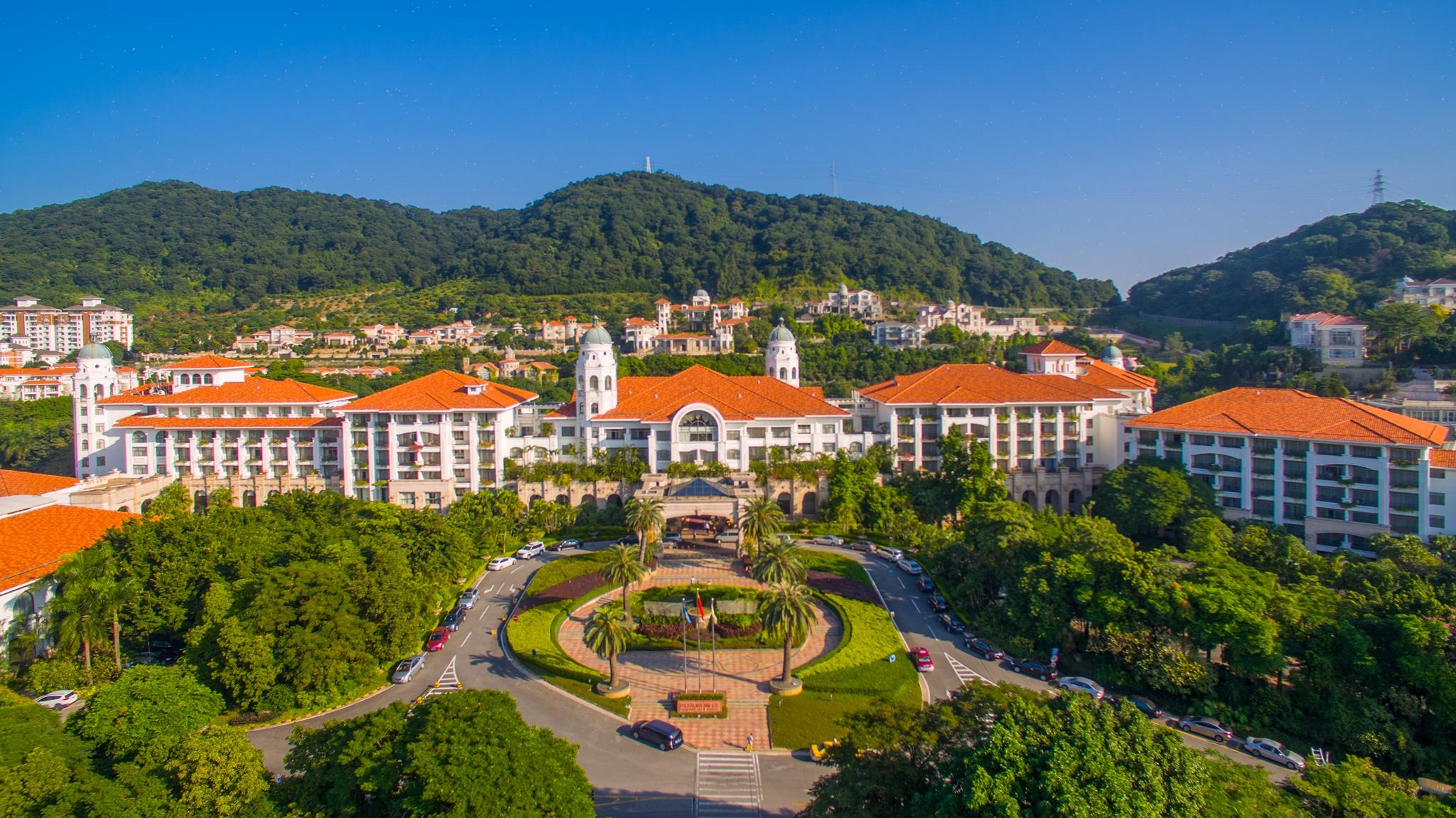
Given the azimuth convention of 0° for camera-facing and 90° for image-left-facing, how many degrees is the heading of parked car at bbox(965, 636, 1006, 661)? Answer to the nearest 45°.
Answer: approximately 135°

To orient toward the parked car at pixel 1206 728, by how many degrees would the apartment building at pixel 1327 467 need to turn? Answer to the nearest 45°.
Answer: approximately 45° to its left

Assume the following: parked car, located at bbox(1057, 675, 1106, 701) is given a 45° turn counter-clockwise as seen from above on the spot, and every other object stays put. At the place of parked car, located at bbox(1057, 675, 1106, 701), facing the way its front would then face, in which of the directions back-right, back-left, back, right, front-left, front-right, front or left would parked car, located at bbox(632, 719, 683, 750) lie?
front-left

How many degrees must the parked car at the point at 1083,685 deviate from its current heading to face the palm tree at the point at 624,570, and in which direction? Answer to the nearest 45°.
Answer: approximately 45° to its left

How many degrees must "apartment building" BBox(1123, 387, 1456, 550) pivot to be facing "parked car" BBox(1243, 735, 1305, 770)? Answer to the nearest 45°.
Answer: approximately 45° to its left

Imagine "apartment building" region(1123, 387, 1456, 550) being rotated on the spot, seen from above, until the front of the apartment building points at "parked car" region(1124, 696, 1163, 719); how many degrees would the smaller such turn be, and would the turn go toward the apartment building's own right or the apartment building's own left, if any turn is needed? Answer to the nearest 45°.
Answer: approximately 45° to the apartment building's own left
